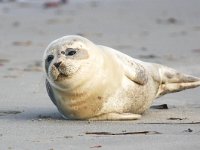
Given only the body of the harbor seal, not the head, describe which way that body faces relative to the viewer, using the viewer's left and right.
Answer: facing the viewer and to the left of the viewer
